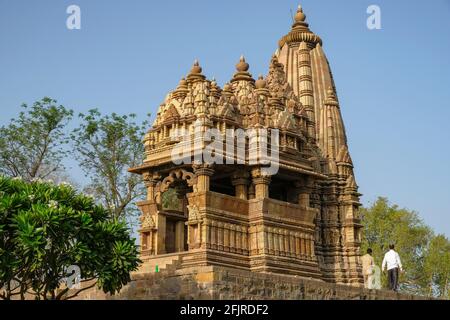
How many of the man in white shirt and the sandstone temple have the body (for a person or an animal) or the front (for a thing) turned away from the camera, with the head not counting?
1

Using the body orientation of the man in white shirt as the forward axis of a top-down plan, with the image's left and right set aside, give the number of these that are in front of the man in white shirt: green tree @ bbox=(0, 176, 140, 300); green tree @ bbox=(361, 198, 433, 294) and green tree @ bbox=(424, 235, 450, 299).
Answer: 2

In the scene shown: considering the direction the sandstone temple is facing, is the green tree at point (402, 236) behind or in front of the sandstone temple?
behind

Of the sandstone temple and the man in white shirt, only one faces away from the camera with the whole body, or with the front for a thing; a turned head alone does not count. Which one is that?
the man in white shirt

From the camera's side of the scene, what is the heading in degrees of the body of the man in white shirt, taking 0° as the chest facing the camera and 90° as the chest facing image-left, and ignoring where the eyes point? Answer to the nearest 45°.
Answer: approximately 180°

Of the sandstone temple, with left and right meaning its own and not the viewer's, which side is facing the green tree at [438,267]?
back

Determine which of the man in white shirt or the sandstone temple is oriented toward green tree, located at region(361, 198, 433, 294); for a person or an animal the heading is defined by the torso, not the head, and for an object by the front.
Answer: the man in white shirt

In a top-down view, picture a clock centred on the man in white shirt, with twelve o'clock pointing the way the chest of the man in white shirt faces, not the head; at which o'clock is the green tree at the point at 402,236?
The green tree is roughly at 12 o'clock from the man in white shirt.

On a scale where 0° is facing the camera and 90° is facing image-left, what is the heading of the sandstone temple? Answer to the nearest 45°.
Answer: approximately 45°

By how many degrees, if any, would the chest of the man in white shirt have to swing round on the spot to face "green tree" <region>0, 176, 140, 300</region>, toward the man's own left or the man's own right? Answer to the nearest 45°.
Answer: approximately 135° to the man's own left

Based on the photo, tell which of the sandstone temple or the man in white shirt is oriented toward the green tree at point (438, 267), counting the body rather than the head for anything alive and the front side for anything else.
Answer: the man in white shirt
